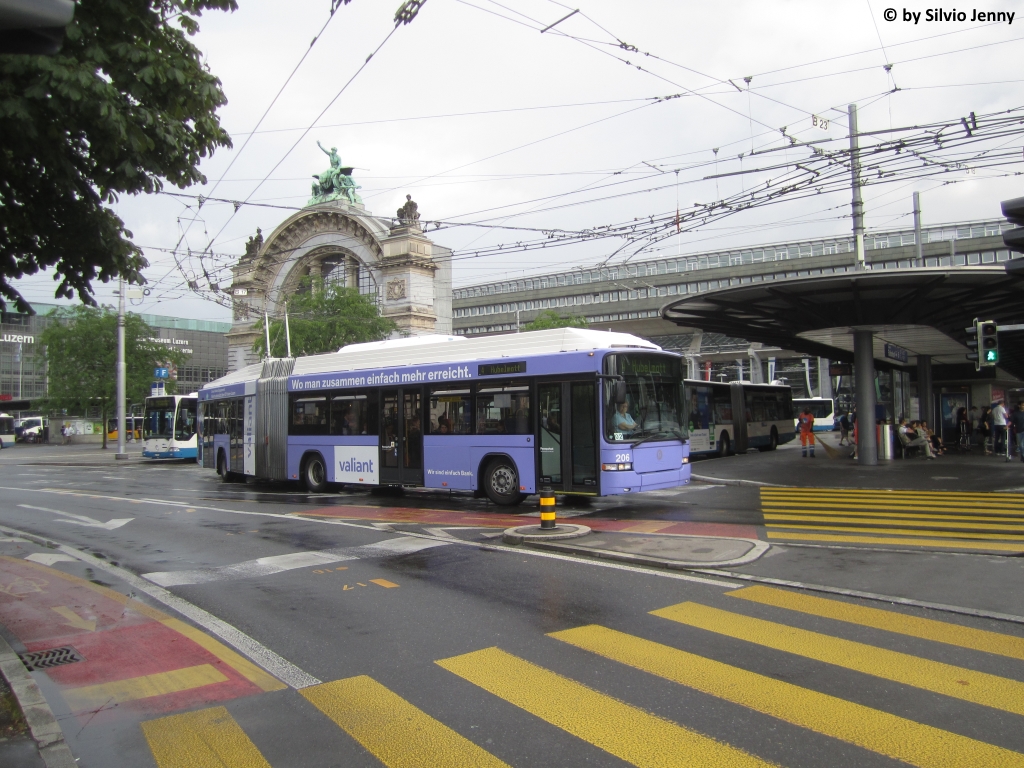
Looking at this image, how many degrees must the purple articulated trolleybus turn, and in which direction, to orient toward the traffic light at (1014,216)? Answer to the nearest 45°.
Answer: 0° — it already faces it

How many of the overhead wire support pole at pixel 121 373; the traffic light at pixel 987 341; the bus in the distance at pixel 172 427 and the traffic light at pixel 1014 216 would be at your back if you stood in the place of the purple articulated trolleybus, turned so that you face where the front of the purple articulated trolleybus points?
2

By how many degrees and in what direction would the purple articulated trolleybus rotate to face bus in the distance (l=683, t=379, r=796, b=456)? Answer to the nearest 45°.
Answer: approximately 90° to its left

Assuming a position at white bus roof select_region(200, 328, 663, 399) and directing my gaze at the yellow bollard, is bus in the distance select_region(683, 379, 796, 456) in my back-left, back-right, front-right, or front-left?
back-left

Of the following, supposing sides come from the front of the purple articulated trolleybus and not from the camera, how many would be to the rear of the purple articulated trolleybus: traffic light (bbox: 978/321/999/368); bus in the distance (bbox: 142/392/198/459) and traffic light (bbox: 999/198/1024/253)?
1

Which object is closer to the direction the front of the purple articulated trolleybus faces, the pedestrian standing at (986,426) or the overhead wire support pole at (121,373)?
the pedestrian standing

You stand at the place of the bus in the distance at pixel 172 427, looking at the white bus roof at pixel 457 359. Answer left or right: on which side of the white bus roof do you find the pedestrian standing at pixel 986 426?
left

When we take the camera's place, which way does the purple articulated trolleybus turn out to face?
facing the viewer and to the right of the viewer

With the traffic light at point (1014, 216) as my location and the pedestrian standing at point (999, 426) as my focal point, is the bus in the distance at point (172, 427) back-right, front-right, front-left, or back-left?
front-left

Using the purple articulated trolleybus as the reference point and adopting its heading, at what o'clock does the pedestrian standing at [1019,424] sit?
The pedestrian standing is roughly at 10 o'clock from the purple articulated trolleybus.

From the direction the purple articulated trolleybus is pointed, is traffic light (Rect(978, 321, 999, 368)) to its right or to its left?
on its left

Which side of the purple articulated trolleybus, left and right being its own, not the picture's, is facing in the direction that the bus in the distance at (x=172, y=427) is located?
back
